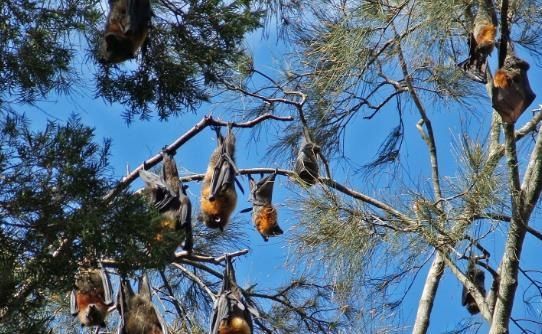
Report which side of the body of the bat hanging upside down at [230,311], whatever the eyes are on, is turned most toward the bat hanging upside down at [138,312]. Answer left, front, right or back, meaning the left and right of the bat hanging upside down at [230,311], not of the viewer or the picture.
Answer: right

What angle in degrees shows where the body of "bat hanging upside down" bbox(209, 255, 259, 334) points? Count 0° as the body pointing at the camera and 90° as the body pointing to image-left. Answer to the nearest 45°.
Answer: approximately 0°

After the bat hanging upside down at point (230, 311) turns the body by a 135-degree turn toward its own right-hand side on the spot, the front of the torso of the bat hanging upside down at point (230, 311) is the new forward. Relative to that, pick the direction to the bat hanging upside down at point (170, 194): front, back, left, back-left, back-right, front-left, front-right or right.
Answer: left

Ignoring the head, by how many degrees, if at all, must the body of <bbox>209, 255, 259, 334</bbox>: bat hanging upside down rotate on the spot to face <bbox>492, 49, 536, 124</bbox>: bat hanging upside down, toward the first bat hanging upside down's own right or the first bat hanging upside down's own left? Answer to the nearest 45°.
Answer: approximately 45° to the first bat hanging upside down's own left

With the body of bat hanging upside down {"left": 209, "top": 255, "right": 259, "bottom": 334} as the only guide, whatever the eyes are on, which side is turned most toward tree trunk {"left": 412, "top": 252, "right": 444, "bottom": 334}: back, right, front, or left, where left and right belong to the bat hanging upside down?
left

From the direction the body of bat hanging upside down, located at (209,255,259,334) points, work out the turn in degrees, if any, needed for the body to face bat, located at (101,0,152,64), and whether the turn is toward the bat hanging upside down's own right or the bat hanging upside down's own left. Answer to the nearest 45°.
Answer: approximately 45° to the bat hanging upside down's own right
